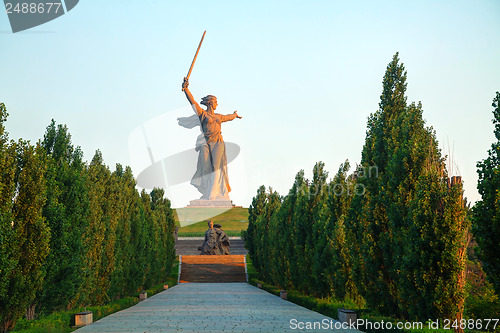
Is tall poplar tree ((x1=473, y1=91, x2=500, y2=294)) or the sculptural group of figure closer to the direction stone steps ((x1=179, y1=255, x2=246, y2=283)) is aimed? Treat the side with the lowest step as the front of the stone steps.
the tall poplar tree

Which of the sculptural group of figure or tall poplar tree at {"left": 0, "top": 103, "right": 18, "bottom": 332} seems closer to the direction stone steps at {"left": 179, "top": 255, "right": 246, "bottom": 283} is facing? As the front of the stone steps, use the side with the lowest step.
the tall poplar tree

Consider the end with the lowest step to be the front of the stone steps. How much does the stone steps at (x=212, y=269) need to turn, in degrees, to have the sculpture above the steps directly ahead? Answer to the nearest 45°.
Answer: approximately 180°

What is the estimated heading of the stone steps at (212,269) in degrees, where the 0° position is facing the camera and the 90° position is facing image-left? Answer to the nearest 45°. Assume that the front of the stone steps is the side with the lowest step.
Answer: approximately 0°

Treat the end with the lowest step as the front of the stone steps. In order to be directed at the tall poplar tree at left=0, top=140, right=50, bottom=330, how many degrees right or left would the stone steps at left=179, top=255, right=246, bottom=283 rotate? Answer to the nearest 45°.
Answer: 0° — it already faces it

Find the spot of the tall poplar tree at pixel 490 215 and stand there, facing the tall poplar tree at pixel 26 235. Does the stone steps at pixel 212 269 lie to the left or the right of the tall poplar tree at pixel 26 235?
right
